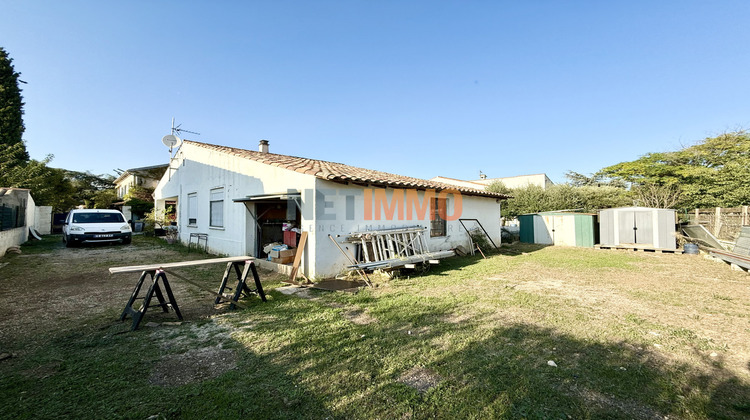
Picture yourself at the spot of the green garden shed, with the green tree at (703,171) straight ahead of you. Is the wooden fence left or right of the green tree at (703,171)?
right

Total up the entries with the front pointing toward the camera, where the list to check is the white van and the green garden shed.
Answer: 2

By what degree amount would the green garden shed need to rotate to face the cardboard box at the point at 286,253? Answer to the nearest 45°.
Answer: approximately 45° to its right

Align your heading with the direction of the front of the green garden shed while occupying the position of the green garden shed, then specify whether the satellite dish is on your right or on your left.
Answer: on your right

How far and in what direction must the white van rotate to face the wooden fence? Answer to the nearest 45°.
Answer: approximately 45° to its left

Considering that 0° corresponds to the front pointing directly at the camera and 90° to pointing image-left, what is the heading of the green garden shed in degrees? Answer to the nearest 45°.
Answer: approximately 0°

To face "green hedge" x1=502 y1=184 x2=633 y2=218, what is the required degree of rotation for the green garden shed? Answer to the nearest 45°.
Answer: approximately 180°

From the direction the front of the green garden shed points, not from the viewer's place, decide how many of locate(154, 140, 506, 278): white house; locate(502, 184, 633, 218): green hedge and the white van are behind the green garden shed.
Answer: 1

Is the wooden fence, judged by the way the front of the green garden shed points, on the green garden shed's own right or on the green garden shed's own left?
on the green garden shed's own left

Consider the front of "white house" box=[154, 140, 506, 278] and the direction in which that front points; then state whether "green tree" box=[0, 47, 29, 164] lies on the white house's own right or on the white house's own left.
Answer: on the white house's own right

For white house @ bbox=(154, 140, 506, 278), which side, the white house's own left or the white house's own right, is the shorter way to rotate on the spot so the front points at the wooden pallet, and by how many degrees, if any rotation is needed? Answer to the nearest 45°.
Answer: approximately 135° to the white house's own left

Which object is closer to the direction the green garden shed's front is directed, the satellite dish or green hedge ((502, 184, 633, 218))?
the satellite dish
